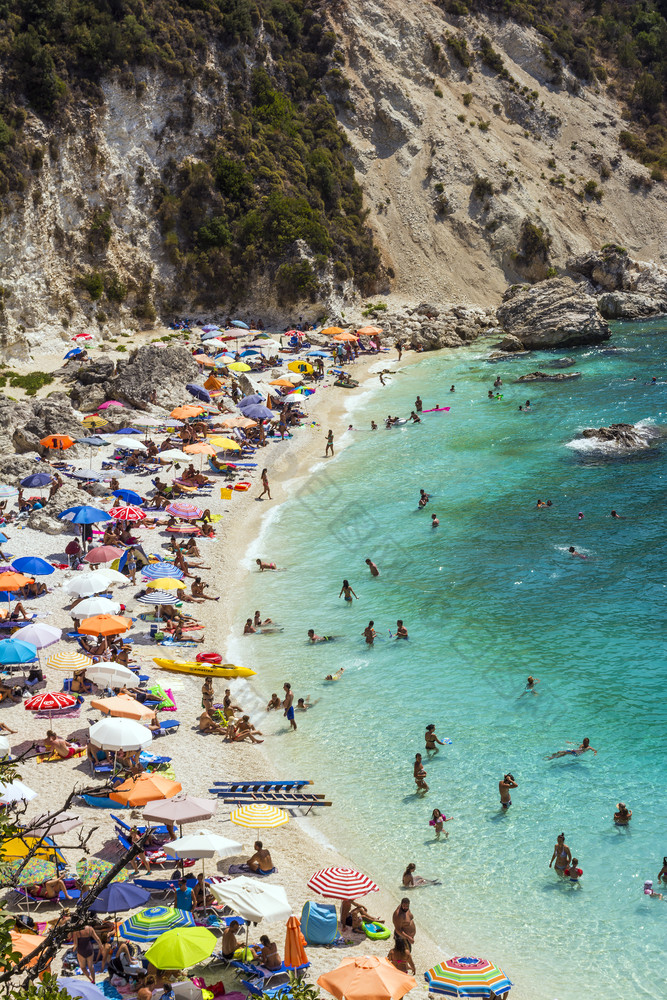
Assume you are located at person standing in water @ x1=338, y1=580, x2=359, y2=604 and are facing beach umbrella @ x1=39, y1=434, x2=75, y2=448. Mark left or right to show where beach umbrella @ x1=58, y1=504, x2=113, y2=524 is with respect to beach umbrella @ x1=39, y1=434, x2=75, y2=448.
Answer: left

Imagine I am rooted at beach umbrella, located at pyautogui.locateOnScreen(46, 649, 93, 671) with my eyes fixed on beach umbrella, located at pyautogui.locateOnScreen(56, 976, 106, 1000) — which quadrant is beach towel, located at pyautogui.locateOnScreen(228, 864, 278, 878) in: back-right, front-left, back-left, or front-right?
front-left
